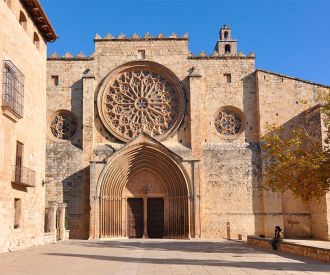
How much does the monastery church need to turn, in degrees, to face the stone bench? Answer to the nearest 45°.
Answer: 0° — it already faces it

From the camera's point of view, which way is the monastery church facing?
toward the camera

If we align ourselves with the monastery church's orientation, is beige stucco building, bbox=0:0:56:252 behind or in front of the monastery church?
in front

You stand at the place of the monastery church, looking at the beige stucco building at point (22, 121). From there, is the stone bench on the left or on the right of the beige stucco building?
left

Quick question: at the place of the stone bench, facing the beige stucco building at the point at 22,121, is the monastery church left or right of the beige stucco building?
right
